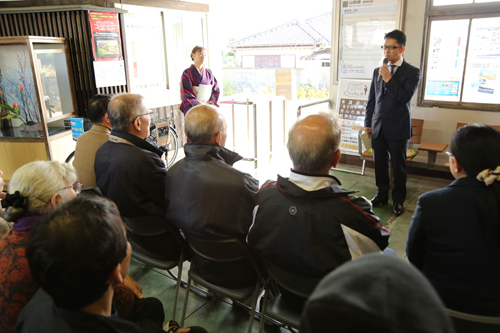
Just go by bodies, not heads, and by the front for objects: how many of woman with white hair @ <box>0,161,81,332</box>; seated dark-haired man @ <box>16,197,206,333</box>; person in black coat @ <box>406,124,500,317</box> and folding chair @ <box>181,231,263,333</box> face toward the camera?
0

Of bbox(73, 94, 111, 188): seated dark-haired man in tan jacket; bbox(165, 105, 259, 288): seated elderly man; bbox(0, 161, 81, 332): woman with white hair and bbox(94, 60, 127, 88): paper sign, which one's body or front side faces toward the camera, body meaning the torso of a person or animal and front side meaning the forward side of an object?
the paper sign

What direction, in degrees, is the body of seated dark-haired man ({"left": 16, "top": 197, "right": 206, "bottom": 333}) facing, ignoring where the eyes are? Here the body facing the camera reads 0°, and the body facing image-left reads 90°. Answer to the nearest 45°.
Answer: approximately 225°

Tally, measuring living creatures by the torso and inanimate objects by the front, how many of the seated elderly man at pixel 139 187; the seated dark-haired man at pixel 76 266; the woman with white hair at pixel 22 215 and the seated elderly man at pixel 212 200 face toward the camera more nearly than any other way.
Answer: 0

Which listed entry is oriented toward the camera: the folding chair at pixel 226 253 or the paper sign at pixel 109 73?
the paper sign

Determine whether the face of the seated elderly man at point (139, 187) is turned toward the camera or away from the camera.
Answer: away from the camera

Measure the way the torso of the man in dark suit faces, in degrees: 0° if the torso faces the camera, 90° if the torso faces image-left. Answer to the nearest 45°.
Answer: approximately 45°

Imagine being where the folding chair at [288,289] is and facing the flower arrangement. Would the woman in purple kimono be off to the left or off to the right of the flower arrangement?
right

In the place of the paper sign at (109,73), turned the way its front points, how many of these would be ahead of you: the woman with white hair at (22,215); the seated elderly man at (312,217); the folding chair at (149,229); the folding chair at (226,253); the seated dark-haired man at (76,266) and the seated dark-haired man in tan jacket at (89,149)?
6

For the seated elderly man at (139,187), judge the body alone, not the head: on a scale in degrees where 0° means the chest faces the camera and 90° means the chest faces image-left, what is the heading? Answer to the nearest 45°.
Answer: approximately 225°

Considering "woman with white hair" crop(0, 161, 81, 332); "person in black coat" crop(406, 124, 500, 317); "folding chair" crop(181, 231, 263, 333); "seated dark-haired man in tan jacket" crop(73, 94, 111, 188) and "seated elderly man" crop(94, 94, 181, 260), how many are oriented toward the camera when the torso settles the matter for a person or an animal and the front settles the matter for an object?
0

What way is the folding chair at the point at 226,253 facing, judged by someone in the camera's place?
facing away from the viewer and to the right of the viewer

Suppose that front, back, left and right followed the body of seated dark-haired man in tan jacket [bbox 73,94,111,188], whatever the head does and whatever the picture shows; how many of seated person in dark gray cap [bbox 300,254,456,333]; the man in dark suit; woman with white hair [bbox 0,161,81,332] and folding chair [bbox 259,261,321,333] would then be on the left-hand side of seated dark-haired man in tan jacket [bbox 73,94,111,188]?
0

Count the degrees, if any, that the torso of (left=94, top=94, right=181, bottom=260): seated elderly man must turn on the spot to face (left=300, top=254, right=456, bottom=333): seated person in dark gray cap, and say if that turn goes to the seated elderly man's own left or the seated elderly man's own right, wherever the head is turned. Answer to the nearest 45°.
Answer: approximately 135° to the seated elderly man's own right

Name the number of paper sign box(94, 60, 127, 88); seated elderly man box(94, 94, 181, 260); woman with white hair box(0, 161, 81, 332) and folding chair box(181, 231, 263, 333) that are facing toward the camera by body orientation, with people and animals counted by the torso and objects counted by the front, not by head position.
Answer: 1

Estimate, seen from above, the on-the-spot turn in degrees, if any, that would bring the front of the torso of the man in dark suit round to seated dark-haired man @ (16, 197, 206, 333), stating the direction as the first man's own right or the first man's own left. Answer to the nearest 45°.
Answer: approximately 45° to the first man's own left

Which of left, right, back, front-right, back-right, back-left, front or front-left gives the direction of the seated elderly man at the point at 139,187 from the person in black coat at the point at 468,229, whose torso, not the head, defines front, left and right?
front-left

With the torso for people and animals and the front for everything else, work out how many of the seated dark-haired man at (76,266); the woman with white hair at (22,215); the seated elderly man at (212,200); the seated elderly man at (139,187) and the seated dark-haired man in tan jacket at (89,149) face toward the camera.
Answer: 0

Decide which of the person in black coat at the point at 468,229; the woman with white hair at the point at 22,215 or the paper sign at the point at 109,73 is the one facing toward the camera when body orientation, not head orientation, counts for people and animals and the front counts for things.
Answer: the paper sign

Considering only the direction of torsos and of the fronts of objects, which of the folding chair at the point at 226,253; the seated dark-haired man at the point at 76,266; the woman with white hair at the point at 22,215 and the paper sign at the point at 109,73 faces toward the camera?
the paper sign

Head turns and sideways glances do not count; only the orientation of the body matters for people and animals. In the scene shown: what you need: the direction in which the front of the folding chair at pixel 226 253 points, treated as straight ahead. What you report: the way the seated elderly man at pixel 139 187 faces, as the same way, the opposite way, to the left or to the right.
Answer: the same way

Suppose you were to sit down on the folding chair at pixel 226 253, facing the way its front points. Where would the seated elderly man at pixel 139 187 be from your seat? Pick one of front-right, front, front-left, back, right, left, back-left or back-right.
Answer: left

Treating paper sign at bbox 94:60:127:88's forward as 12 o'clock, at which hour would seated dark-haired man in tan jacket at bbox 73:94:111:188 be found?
The seated dark-haired man in tan jacket is roughly at 12 o'clock from the paper sign.

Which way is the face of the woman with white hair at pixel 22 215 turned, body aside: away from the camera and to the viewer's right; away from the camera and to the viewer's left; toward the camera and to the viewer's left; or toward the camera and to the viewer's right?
away from the camera and to the viewer's right

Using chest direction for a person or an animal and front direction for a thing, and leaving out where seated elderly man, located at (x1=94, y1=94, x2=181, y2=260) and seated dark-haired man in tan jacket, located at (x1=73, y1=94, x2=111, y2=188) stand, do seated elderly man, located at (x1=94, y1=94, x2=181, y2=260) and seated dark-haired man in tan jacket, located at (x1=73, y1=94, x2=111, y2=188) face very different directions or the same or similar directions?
same or similar directions
